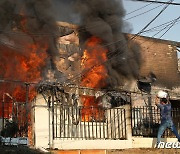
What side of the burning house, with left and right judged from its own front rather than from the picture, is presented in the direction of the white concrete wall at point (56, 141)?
front

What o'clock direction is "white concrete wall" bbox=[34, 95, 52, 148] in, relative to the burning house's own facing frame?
The white concrete wall is roughly at 12 o'clock from the burning house.

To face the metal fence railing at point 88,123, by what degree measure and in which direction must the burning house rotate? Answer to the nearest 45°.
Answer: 0° — it already faces it

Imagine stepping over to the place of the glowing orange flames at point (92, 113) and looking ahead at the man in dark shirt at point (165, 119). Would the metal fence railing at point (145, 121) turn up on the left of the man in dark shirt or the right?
left

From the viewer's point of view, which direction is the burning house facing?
toward the camera
